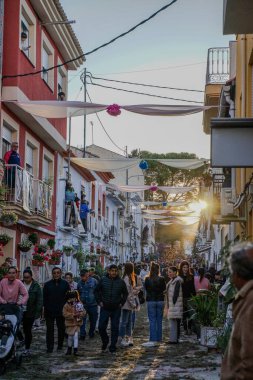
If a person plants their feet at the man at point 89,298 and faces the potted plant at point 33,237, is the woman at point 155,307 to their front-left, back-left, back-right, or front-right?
back-right

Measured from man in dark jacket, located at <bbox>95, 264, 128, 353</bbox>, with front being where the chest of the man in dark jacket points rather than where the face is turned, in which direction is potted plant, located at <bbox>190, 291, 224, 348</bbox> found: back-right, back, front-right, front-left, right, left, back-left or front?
left

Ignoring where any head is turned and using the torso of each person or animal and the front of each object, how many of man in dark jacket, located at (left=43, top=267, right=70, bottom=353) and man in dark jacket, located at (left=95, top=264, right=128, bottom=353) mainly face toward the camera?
2

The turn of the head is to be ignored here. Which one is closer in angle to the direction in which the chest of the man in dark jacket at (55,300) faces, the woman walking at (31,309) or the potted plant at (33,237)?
the woman walking

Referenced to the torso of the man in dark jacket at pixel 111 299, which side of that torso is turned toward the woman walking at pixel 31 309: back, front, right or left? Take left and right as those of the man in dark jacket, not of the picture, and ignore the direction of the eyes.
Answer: right

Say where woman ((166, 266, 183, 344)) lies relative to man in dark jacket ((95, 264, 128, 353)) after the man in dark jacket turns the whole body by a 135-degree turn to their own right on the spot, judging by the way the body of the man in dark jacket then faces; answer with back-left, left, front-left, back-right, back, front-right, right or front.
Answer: right

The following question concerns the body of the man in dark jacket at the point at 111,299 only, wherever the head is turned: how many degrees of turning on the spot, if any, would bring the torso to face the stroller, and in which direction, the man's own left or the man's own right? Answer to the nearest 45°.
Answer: approximately 45° to the man's own right

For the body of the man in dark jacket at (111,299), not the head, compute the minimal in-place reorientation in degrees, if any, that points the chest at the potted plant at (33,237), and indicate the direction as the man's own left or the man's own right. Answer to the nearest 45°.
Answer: approximately 180°

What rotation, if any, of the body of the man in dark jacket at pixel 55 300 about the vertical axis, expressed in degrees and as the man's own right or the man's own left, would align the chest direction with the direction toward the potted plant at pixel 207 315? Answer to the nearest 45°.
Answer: approximately 90° to the man's own left

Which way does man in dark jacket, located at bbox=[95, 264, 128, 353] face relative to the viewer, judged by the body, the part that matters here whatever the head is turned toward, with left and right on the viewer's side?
facing the viewer

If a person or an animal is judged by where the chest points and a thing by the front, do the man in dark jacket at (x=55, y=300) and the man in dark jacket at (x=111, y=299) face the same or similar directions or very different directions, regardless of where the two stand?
same or similar directions

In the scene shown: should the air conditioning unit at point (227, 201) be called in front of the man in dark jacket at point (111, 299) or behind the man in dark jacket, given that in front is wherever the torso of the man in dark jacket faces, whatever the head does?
behind

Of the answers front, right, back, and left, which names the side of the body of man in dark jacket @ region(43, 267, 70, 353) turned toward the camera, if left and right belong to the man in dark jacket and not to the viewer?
front
